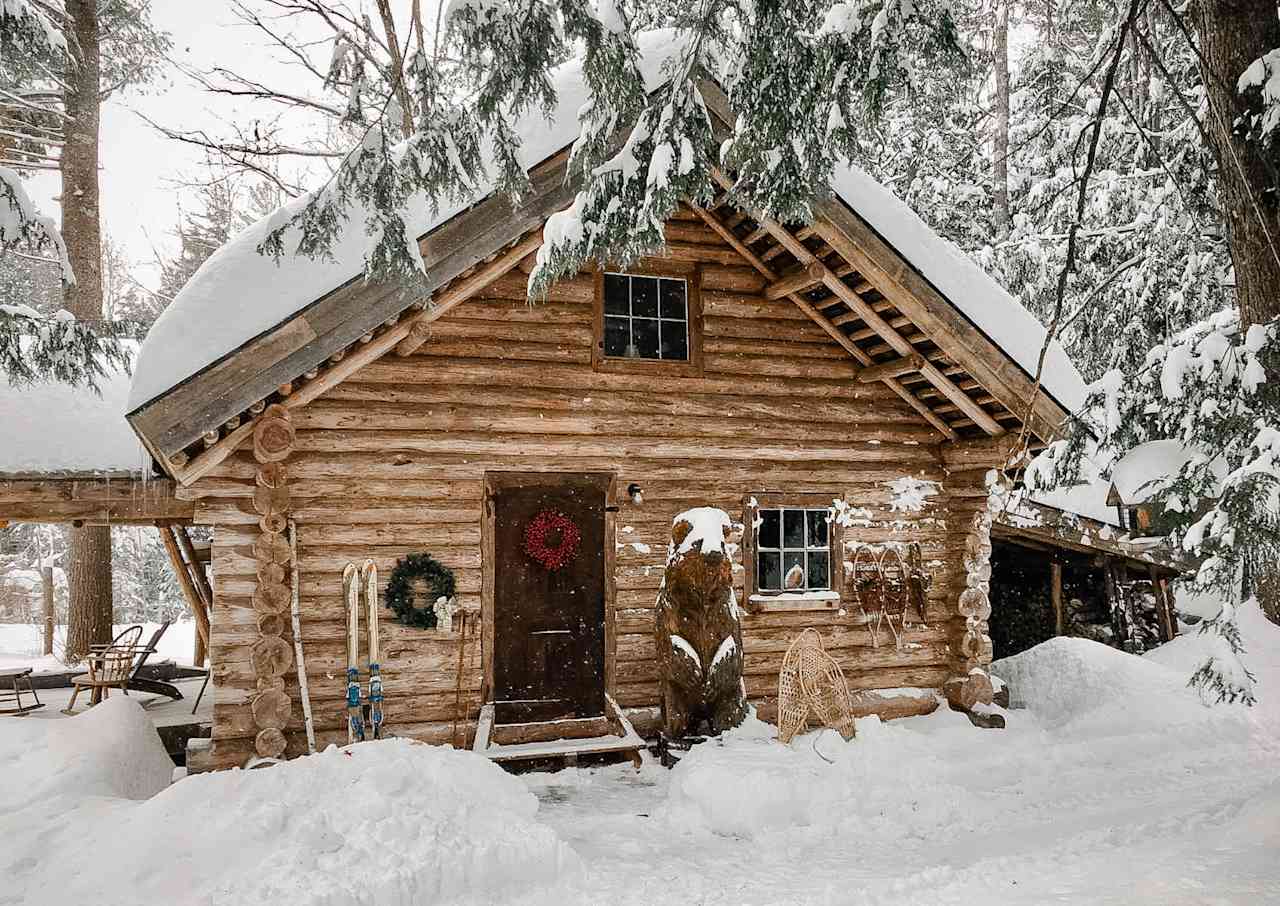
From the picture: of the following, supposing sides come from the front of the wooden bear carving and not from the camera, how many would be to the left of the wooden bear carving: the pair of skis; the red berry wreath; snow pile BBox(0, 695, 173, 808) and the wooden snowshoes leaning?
1

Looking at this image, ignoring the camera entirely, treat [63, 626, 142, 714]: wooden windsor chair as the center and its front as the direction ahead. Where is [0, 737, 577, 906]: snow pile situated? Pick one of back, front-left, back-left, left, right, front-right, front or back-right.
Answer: left

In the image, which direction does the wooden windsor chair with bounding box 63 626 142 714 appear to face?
to the viewer's left

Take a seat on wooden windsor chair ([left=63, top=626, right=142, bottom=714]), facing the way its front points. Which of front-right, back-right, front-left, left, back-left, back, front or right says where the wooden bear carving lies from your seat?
back-left

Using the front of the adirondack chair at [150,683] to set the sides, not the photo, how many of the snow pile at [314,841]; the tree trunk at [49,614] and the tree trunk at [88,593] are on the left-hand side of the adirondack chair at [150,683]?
1

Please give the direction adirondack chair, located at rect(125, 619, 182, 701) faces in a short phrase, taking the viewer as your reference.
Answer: facing to the left of the viewer

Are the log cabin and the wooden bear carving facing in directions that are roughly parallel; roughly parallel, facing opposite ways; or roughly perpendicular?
roughly parallel

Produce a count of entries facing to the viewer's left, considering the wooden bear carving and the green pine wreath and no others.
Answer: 0

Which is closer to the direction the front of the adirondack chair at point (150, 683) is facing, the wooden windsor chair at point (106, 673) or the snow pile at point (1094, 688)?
the wooden windsor chair

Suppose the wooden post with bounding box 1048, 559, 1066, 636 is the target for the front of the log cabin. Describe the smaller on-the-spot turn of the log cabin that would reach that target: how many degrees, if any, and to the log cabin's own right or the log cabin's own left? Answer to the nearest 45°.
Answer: approximately 135° to the log cabin's own left

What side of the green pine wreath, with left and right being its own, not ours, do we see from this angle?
front

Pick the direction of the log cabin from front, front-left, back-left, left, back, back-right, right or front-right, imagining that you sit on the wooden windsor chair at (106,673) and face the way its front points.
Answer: back-left

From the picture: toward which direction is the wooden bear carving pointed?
toward the camera
